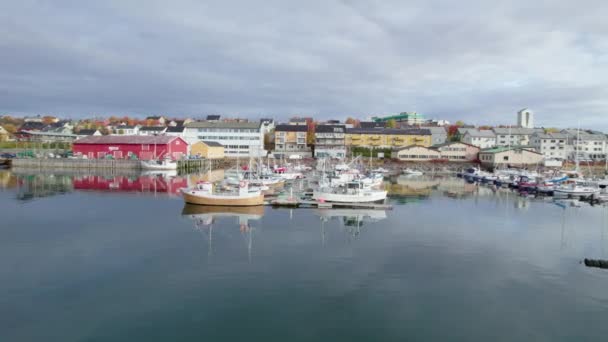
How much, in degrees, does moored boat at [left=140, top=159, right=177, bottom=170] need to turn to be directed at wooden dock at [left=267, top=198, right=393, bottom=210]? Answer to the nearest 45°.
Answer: approximately 90° to its left

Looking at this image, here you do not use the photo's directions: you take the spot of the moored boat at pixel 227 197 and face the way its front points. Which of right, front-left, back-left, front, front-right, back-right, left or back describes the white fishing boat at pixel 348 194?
back

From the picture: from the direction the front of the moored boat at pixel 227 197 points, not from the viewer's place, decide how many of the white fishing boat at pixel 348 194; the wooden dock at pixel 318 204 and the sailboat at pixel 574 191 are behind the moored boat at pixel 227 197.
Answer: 3

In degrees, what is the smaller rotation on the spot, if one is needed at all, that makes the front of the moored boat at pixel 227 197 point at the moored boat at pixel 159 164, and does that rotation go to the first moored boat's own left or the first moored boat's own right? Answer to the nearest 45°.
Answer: approximately 90° to the first moored boat's own right

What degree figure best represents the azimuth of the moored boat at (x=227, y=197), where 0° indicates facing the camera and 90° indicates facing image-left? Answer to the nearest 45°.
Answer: approximately 90°

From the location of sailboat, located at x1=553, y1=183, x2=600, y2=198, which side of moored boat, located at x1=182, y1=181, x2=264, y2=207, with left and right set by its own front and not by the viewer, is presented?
back

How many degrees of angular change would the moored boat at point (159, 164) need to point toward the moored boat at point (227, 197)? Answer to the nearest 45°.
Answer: approximately 90° to its left

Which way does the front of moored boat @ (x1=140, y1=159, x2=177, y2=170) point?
to the viewer's left
